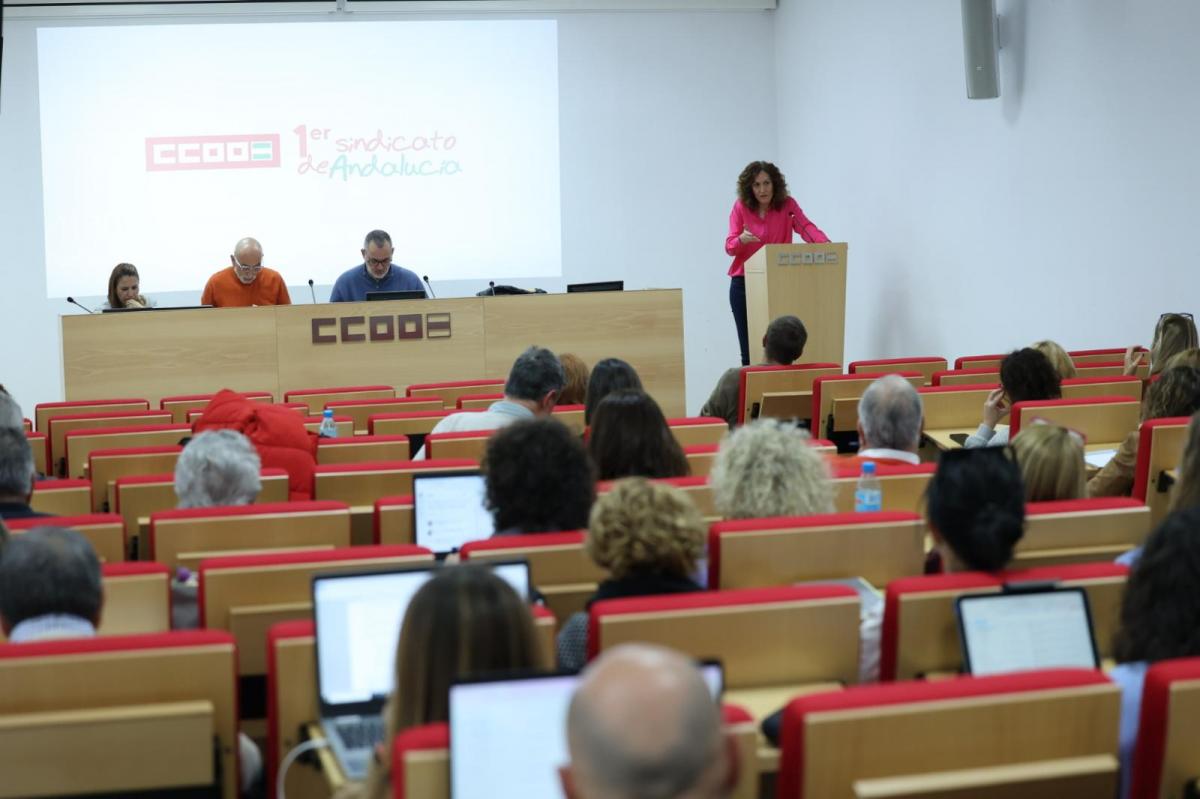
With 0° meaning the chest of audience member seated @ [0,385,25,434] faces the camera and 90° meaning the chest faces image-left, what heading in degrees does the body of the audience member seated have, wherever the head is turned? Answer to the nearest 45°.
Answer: approximately 180°

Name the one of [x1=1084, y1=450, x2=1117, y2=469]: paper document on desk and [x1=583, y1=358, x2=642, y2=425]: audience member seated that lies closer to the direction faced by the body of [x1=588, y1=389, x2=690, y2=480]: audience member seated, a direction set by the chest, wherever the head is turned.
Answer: the audience member seated

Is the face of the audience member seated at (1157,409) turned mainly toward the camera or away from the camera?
away from the camera

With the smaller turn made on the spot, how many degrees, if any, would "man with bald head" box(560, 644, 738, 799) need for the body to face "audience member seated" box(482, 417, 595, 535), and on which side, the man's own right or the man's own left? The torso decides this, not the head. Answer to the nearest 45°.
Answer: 0° — they already face them

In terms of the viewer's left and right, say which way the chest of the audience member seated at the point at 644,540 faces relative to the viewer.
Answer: facing away from the viewer

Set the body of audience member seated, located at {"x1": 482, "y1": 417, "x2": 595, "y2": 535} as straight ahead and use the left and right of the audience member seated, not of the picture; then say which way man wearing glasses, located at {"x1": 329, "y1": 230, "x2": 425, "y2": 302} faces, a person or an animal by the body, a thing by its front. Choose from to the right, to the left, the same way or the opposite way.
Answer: the opposite way

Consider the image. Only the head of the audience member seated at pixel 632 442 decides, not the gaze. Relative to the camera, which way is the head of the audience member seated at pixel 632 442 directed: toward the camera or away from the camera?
away from the camera

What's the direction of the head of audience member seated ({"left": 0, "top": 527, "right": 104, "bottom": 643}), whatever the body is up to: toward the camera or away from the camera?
away from the camera

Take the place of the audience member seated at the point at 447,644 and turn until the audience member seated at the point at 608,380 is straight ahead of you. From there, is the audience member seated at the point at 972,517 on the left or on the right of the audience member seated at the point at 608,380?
right
